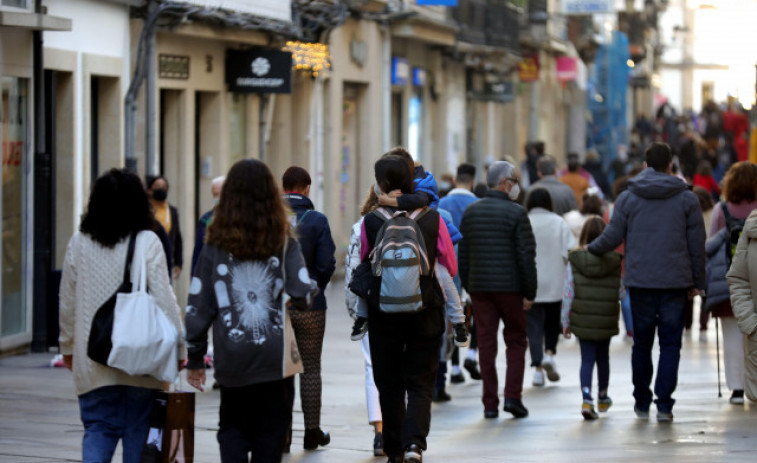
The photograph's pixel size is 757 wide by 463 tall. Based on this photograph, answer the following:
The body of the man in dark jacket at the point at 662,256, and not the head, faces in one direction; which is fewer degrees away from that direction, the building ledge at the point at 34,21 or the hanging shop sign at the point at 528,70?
the hanging shop sign

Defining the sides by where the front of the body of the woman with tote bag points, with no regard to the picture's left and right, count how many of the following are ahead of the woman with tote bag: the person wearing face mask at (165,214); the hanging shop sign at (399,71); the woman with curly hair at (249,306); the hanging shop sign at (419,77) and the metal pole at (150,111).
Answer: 4

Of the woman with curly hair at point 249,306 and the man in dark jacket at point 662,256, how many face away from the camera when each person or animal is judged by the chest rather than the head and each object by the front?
2

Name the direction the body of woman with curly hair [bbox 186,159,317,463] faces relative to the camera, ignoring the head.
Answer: away from the camera

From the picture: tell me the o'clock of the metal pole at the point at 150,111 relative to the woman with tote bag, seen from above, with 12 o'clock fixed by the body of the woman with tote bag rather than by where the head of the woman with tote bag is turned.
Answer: The metal pole is roughly at 12 o'clock from the woman with tote bag.

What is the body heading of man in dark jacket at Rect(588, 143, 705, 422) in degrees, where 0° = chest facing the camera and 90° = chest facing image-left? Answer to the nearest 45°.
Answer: approximately 180°

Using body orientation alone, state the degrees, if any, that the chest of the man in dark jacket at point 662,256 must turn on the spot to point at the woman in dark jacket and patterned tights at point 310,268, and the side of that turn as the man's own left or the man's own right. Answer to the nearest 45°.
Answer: approximately 135° to the man's own left

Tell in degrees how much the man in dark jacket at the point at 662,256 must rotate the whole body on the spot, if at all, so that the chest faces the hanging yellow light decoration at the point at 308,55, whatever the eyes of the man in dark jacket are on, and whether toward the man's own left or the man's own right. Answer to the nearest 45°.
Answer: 0° — they already face it

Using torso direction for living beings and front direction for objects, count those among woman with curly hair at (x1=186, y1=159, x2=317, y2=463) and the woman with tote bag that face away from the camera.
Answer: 2

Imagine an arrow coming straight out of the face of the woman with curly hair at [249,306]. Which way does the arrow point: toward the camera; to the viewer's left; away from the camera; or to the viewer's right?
away from the camera

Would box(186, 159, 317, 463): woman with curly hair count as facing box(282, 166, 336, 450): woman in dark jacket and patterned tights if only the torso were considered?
yes

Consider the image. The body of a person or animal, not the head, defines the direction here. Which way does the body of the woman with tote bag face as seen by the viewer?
away from the camera
